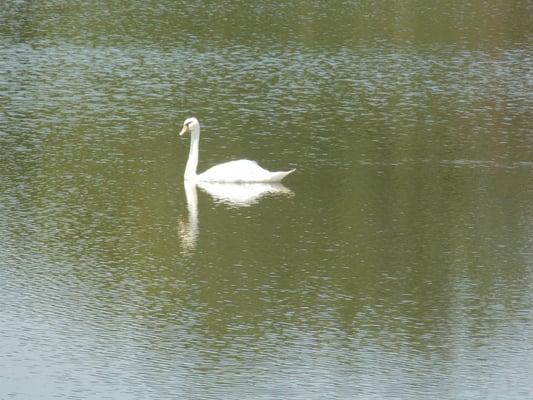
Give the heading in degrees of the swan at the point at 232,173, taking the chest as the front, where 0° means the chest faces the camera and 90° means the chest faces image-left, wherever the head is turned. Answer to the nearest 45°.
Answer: approximately 90°
